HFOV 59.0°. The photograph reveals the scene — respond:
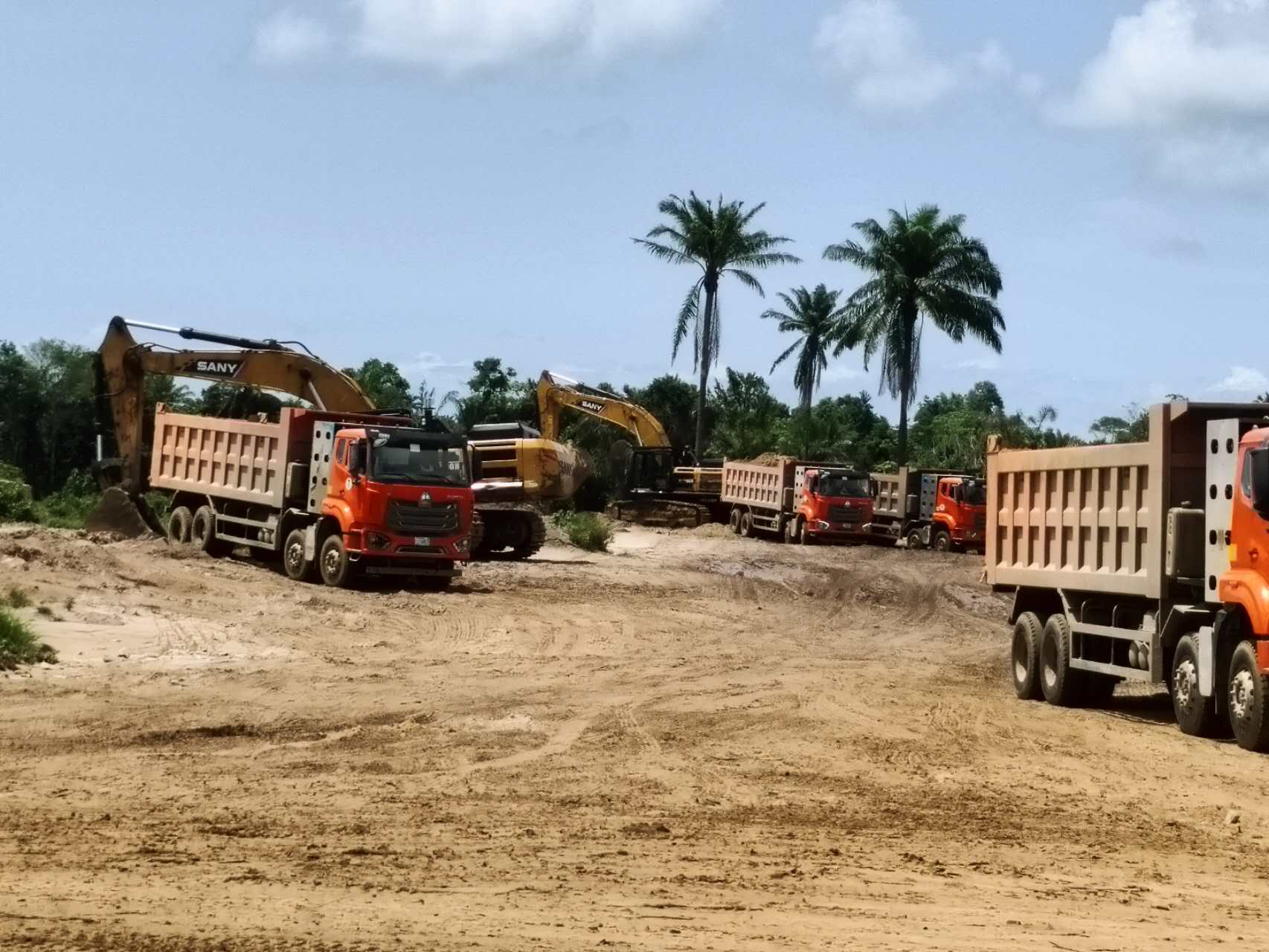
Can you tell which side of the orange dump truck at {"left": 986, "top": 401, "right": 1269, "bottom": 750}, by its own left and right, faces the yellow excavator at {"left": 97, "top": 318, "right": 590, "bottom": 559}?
back

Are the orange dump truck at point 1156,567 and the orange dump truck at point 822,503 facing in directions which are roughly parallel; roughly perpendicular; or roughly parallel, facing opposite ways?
roughly parallel

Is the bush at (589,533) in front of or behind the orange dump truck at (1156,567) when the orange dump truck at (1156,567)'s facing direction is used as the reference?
behind

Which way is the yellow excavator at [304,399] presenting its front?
to the viewer's left

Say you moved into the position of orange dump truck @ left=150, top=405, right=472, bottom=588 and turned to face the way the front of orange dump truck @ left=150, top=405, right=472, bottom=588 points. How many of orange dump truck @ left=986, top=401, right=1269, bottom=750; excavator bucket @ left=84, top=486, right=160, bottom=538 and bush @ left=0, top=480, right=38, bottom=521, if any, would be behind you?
2

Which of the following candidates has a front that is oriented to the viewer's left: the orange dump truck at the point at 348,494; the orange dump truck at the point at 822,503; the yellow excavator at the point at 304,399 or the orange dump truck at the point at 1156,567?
the yellow excavator

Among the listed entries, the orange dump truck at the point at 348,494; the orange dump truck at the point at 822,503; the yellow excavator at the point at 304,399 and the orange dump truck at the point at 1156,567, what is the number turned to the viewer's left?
1

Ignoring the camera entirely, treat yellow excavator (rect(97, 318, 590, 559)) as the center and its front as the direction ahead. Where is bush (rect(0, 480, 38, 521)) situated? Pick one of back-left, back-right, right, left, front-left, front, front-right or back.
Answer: front-right

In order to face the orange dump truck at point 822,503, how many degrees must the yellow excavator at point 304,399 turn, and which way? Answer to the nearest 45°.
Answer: approximately 135° to its right

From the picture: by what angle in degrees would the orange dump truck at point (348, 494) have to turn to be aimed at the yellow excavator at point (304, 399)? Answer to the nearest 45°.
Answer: approximately 135° to its left

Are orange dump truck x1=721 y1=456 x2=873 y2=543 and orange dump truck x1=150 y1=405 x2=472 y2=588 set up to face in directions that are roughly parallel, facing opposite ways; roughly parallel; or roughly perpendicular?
roughly parallel

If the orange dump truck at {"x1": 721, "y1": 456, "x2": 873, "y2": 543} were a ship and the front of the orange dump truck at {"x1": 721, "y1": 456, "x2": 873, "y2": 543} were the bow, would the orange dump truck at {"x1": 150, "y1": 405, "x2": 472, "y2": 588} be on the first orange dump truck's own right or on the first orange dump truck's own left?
on the first orange dump truck's own right

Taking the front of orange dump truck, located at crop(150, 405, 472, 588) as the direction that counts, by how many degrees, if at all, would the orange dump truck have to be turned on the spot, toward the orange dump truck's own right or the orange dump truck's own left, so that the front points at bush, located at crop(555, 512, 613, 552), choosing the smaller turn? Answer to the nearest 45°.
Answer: approximately 90° to the orange dump truck's own left

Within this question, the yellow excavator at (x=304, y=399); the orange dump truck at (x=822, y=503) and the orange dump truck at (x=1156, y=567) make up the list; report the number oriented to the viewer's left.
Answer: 1

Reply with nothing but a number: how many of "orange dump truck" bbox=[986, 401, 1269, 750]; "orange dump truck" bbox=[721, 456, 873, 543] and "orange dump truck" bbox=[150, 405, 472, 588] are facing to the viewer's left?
0

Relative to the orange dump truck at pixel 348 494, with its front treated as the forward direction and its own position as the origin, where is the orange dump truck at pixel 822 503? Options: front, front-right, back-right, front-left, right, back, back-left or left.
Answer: left

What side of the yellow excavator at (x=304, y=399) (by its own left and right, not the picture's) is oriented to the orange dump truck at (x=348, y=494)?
left

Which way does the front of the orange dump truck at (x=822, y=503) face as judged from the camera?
facing the viewer and to the right of the viewer

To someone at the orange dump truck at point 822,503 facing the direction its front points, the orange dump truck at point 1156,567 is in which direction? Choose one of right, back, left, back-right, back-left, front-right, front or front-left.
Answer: front-right
